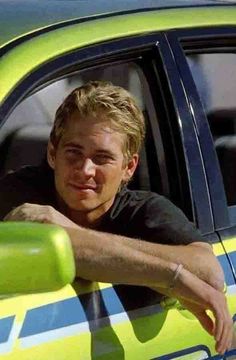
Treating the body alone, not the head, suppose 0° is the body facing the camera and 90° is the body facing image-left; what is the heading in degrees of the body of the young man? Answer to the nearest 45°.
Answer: approximately 0°

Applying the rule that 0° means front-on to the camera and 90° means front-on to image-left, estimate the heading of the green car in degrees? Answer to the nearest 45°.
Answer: approximately 45°
